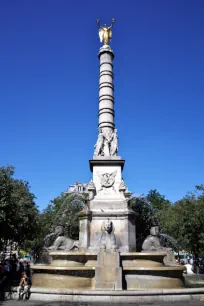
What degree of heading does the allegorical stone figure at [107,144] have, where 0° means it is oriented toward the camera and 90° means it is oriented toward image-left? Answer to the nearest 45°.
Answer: approximately 0°

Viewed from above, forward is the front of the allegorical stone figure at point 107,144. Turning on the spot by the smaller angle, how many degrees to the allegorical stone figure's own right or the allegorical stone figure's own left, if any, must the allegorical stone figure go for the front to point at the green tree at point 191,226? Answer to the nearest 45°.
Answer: approximately 135° to the allegorical stone figure's own left

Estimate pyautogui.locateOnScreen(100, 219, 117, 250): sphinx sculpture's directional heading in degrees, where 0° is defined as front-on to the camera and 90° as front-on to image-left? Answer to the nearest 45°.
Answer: approximately 0°

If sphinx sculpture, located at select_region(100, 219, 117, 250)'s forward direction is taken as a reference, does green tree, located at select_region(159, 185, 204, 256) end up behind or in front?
behind

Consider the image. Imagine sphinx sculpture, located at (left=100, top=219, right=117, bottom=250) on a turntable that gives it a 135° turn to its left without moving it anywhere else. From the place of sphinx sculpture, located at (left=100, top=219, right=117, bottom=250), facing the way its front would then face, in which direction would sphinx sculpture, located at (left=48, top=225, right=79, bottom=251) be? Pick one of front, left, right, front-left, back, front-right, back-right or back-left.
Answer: left
